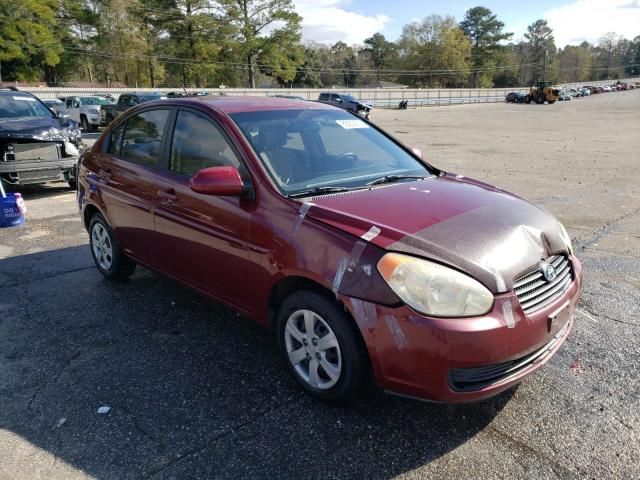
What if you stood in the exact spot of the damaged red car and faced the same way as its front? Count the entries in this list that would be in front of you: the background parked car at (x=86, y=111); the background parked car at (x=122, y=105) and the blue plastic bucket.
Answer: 0

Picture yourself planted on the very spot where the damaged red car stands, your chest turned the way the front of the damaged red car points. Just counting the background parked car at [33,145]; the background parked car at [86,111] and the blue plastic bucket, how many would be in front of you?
0

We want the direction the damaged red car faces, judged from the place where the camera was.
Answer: facing the viewer and to the right of the viewer

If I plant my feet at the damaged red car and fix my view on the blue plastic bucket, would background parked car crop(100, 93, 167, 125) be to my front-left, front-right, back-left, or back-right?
front-right

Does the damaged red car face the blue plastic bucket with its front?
no

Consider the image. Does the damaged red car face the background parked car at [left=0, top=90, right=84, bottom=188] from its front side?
no

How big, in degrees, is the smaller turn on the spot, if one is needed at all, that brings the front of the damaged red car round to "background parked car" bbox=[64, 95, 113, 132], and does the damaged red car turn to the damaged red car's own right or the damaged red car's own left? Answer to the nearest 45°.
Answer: approximately 180°

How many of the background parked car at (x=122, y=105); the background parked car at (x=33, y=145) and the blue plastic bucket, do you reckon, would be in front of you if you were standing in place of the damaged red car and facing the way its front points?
0

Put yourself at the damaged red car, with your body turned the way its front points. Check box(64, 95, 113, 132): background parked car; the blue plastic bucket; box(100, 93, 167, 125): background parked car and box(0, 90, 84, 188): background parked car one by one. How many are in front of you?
0

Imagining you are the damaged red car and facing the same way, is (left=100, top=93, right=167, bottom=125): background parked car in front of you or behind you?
behind

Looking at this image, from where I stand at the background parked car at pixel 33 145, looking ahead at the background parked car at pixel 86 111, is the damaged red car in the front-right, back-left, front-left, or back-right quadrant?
back-right
